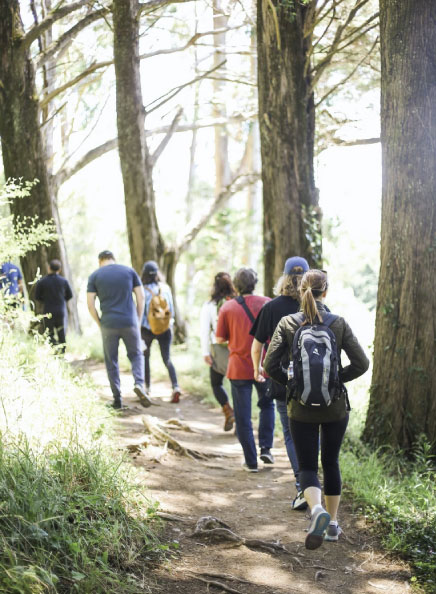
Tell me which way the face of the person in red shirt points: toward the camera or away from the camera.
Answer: away from the camera

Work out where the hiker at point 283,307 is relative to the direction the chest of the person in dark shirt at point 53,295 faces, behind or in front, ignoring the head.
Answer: behind

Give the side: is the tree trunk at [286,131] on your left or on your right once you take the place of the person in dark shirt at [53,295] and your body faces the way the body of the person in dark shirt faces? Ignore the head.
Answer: on your right

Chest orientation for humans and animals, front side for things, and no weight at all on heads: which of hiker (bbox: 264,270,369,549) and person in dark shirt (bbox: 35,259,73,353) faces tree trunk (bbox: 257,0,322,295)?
the hiker

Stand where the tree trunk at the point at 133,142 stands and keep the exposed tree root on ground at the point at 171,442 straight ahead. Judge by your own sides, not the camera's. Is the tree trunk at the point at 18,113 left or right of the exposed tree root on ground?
right

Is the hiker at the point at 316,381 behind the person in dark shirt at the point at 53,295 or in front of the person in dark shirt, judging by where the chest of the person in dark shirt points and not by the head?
behind

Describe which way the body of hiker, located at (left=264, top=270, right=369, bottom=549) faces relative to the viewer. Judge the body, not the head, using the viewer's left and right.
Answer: facing away from the viewer

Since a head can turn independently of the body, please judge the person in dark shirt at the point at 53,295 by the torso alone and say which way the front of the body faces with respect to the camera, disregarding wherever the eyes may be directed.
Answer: away from the camera

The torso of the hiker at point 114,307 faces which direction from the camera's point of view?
away from the camera

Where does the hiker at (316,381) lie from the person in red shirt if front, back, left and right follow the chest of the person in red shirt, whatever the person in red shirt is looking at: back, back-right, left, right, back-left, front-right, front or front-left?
back

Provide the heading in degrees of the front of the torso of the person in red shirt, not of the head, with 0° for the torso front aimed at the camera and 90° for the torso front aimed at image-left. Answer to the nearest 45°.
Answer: approximately 180°
